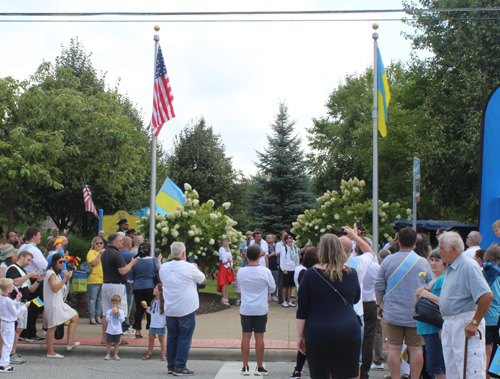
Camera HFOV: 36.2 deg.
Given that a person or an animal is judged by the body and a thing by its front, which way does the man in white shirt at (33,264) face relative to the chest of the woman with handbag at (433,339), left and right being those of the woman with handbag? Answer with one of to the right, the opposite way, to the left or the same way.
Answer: the opposite way

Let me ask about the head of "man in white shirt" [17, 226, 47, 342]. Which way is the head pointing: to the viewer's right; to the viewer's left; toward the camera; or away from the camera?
to the viewer's right

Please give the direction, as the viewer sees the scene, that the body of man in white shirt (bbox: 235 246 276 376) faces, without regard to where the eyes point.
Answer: away from the camera

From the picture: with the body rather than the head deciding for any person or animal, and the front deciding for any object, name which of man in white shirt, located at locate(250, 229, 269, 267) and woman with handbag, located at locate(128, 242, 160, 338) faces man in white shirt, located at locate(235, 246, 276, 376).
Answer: man in white shirt, located at locate(250, 229, 269, 267)

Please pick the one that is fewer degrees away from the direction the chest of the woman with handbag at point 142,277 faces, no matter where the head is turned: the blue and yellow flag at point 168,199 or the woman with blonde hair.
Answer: the blue and yellow flag

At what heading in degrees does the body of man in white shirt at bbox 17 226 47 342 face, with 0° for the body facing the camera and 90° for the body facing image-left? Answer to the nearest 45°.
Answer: approximately 270°

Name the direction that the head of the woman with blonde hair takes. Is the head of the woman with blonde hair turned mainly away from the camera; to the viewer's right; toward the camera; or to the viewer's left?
away from the camera

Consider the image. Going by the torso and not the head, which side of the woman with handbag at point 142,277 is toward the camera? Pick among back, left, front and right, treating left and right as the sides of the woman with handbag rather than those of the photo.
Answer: back

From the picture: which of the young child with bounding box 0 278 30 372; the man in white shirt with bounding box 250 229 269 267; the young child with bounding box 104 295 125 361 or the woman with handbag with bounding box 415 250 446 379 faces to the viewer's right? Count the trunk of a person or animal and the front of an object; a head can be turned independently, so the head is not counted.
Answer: the young child with bounding box 0 278 30 372

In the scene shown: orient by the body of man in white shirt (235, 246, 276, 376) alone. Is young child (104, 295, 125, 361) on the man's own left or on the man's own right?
on the man's own left

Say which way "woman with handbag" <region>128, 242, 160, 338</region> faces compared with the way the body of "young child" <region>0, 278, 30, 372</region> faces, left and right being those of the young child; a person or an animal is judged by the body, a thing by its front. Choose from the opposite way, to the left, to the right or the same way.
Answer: to the left

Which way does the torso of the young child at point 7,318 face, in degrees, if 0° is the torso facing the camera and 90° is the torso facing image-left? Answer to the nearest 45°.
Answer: approximately 270°

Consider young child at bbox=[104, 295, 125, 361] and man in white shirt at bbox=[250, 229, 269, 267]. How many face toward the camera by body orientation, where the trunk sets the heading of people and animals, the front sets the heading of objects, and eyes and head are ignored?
2

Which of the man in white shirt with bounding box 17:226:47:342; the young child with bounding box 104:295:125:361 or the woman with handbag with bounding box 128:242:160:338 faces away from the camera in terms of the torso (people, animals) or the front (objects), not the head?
the woman with handbag
